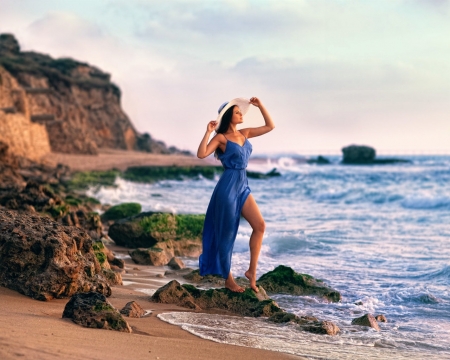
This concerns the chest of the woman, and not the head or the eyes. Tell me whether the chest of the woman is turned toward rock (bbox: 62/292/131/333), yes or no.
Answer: no

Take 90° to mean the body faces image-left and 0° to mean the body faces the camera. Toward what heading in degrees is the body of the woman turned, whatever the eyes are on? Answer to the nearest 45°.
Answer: approximately 315°

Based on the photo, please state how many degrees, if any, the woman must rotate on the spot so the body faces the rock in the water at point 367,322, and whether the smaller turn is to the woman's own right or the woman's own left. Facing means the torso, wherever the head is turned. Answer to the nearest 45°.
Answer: approximately 45° to the woman's own left

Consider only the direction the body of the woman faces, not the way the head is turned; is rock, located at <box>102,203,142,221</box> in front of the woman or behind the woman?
behind

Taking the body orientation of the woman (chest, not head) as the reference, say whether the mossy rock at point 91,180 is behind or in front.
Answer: behind

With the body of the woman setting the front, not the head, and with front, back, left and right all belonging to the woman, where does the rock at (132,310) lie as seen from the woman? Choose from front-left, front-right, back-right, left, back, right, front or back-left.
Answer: right

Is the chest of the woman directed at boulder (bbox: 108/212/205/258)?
no

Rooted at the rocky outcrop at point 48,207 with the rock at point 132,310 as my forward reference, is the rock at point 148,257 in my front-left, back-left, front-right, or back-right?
front-left

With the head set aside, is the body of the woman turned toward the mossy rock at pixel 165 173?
no
